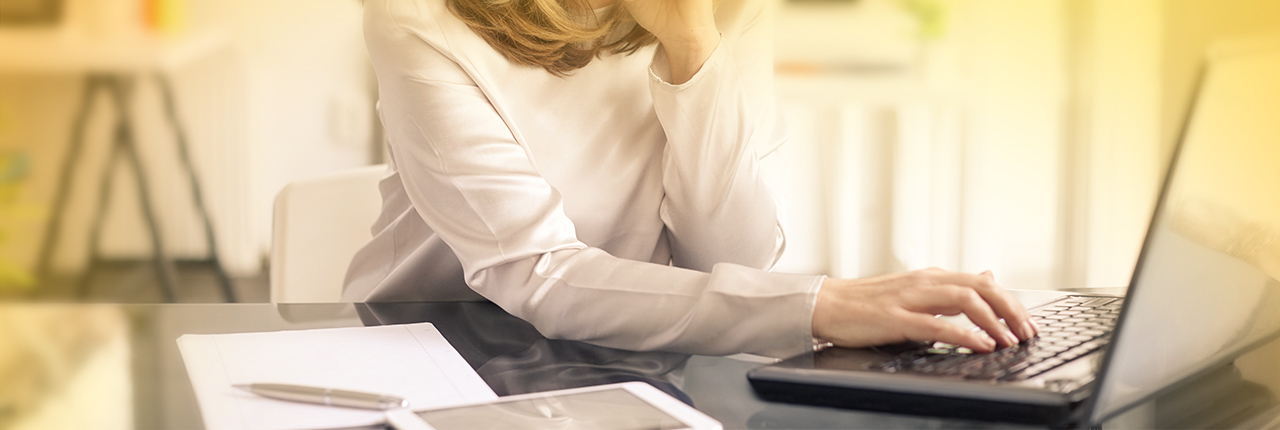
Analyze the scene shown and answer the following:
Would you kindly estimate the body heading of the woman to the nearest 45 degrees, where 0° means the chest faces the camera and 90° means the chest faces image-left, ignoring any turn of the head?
approximately 315°

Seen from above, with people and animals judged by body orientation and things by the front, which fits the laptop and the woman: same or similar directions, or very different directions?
very different directions

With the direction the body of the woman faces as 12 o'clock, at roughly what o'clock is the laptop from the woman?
The laptop is roughly at 12 o'clock from the woman.

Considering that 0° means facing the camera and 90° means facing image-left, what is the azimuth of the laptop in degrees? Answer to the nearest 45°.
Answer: approximately 135°

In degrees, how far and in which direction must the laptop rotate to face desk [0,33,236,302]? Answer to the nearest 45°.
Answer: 0° — it already faces it

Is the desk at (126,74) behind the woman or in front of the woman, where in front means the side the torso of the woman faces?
behind
